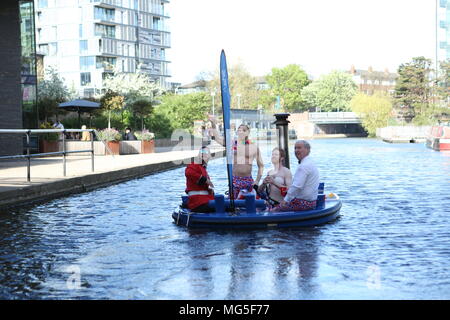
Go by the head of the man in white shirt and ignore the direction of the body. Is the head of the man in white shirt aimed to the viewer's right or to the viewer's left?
to the viewer's left

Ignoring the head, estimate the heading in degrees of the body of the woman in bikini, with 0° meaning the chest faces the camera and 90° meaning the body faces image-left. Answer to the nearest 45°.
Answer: approximately 45°

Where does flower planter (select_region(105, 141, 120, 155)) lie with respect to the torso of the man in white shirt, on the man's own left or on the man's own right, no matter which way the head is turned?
on the man's own right

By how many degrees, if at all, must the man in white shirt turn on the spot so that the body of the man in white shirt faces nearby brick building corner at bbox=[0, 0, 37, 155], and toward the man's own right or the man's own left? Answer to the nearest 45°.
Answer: approximately 45° to the man's own right

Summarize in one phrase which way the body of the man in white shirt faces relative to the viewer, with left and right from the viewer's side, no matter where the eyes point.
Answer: facing to the left of the viewer

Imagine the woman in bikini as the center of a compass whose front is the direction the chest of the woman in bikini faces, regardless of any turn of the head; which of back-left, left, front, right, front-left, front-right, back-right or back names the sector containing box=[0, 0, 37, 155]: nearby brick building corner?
right

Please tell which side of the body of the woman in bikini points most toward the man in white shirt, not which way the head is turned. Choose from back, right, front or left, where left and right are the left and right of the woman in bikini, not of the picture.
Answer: left

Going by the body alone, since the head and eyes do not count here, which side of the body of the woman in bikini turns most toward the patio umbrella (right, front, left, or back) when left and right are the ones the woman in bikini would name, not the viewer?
right

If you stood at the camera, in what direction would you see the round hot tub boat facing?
facing to the right of the viewer

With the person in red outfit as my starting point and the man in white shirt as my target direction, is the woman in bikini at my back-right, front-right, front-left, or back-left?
front-left
